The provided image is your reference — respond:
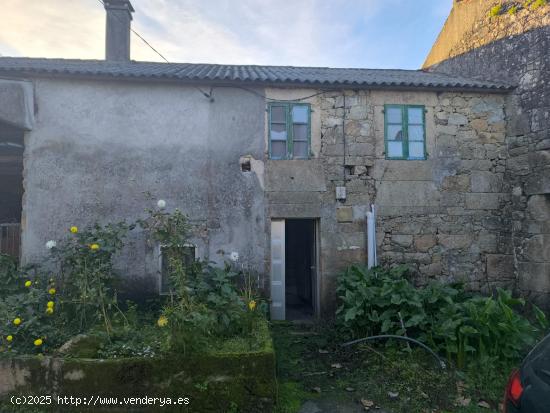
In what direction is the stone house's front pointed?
toward the camera

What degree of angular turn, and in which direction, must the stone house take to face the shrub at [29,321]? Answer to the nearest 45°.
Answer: approximately 45° to its right

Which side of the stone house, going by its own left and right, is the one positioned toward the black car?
front

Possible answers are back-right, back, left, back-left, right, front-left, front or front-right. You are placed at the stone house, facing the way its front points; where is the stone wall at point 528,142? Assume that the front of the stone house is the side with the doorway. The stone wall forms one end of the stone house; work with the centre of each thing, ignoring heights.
left

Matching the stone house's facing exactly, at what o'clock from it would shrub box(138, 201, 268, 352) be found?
The shrub is roughly at 1 o'clock from the stone house.

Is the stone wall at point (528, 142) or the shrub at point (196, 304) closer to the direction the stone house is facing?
the shrub
